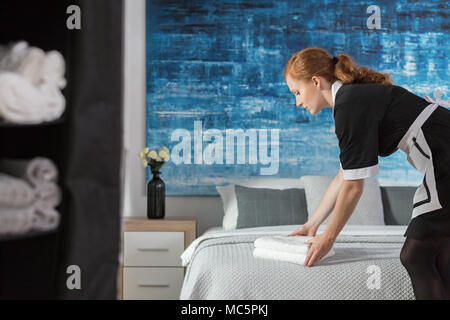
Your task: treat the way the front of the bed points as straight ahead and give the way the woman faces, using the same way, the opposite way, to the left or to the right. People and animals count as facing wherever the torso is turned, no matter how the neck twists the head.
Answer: to the right

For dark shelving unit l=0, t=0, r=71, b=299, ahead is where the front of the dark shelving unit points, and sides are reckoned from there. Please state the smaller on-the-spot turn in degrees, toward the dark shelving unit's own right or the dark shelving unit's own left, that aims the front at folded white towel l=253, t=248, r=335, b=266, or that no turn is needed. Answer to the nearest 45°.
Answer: approximately 135° to the dark shelving unit's own left

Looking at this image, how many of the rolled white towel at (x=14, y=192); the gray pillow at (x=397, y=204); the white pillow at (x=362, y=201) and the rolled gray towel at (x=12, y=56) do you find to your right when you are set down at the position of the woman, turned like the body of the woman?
2

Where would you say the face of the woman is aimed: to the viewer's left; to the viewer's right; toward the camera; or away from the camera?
to the viewer's left

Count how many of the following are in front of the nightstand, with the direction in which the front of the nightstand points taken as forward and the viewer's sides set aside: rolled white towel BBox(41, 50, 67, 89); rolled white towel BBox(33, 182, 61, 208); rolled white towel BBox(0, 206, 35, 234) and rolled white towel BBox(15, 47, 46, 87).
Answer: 4

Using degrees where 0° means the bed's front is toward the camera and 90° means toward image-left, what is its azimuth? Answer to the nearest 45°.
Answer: approximately 0°

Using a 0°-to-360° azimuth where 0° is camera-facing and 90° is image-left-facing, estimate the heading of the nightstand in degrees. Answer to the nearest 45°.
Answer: approximately 0°

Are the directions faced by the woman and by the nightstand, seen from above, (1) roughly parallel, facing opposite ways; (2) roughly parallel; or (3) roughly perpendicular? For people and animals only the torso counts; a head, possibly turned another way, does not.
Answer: roughly perpendicular

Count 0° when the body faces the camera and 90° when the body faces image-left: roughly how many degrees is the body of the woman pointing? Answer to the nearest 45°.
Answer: approximately 90°
